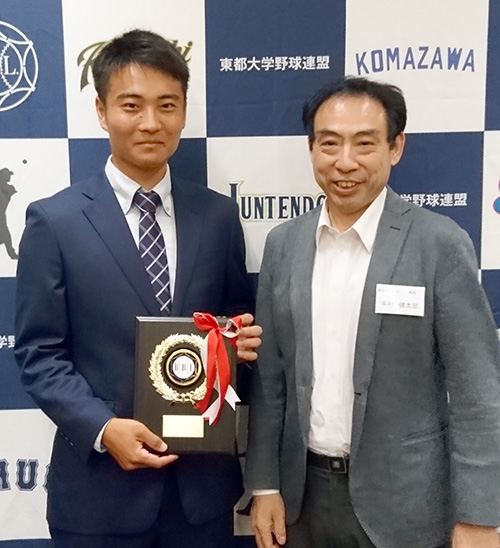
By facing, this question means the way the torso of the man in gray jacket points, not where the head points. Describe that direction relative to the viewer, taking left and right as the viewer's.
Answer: facing the viewer and to the left of the viewer

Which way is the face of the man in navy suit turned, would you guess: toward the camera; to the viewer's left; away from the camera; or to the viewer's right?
toward the camera
